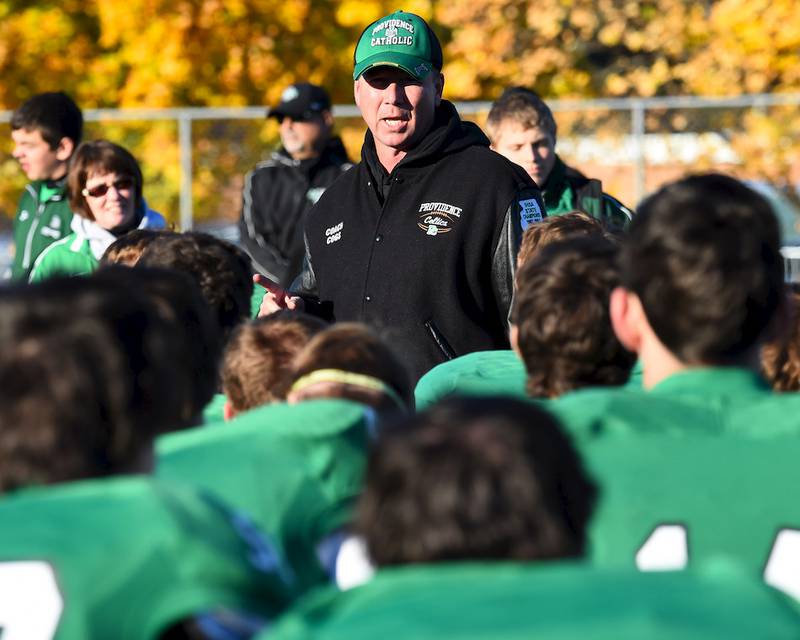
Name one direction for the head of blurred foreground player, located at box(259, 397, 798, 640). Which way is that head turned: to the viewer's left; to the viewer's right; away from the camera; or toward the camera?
away from the camera

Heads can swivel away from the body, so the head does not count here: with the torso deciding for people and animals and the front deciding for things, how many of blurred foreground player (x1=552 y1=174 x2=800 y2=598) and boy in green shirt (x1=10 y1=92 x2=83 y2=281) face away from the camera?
1

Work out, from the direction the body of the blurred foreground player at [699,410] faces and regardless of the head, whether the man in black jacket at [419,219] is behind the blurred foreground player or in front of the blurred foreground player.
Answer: in front

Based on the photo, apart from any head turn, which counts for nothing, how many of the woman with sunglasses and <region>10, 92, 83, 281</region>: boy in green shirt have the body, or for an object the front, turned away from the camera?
0

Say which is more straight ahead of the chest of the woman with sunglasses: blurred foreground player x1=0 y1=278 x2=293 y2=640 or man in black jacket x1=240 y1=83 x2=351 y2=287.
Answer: the blurred foreground player

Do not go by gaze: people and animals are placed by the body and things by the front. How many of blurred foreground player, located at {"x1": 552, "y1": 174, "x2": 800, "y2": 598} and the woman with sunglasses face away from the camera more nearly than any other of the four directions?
1

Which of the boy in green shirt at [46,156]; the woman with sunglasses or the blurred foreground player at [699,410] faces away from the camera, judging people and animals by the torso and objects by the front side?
the blurred foreground player

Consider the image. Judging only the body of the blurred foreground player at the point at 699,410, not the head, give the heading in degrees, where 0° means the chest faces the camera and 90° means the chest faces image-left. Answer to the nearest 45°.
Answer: approximately 180°

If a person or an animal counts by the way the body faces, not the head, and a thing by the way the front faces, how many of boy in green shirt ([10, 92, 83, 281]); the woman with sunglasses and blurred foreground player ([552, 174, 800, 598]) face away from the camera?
1

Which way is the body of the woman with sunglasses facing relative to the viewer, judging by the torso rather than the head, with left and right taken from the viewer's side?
facing the viewer and to the right of the viewer

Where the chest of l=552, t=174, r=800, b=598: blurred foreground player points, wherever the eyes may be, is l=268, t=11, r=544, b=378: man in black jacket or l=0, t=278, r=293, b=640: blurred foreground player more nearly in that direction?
the man in black jacket
